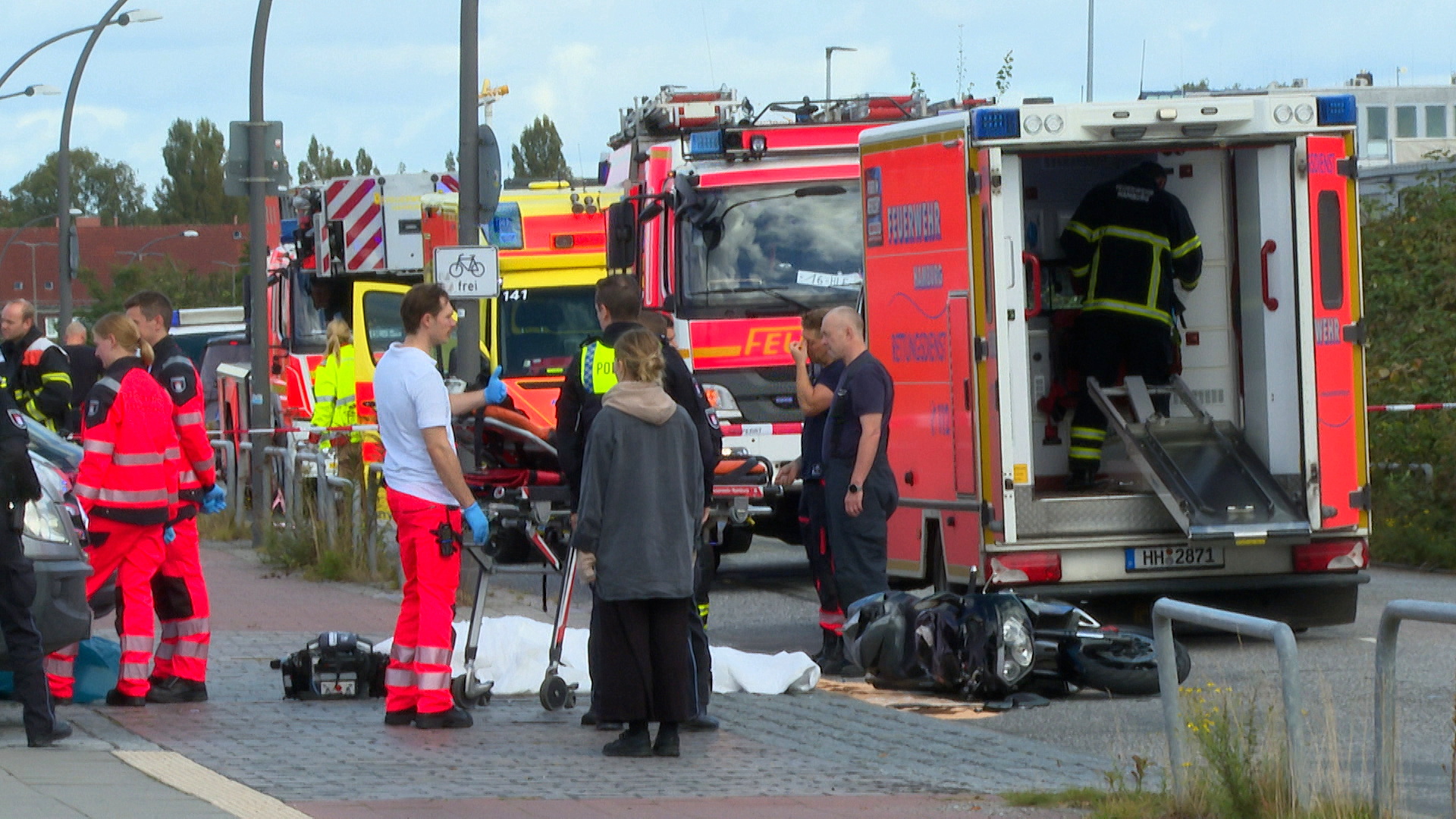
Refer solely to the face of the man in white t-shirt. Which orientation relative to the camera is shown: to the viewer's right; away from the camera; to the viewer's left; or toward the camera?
to the viewer's right

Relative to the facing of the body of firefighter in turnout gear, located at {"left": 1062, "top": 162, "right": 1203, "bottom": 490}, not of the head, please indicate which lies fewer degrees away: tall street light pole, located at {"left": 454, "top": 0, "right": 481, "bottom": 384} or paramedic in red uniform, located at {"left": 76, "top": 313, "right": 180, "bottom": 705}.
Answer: the tall street light pole

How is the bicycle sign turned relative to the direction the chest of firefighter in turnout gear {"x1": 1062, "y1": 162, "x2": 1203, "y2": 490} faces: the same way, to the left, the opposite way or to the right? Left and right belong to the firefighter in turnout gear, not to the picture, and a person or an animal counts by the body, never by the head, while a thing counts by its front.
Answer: the opposite way

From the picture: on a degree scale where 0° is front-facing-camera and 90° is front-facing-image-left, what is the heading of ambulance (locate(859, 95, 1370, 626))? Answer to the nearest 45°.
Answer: approximately 180°

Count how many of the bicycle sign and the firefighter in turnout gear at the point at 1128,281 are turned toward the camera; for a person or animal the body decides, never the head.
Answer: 1

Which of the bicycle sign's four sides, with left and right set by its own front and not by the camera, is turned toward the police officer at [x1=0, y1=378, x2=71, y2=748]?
front

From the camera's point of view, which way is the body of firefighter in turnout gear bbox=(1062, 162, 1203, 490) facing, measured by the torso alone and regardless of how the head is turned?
away from the camera

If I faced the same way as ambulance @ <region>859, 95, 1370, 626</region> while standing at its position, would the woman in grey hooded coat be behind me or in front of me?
behind

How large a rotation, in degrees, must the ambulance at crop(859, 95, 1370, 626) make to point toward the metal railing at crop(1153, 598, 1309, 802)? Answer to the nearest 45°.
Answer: approximately 180°
